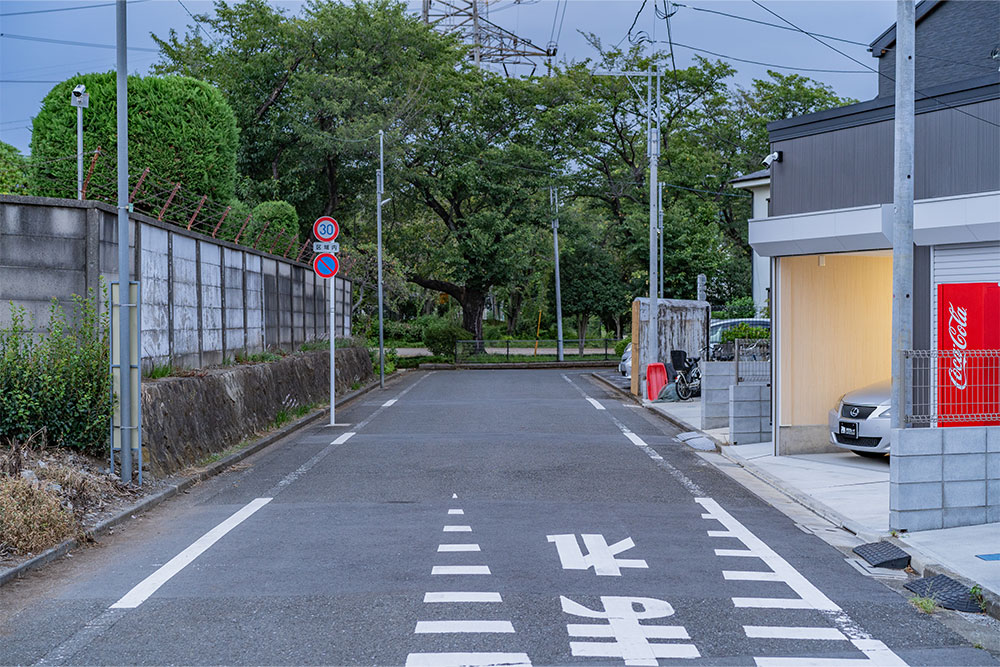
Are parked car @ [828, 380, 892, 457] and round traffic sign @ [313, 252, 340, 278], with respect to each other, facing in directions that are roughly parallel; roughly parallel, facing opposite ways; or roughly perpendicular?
roughly perpendicular

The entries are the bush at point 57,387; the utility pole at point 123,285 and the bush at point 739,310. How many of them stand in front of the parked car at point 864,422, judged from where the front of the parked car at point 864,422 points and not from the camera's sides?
2

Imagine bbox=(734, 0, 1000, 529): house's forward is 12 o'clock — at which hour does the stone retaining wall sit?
The stone retaining wall is roughly at 1 o'clock from the house.

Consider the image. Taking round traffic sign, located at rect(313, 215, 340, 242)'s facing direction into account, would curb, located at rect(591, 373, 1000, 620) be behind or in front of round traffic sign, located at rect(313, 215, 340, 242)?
in front

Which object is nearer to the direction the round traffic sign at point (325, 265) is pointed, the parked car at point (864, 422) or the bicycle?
the parked car

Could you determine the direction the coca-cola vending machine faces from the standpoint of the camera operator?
facing to the left of the viewer

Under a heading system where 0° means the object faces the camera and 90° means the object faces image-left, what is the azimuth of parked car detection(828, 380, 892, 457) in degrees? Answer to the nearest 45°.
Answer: approximately 45°

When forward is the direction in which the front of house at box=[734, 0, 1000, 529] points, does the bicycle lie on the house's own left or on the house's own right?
on the house's own right

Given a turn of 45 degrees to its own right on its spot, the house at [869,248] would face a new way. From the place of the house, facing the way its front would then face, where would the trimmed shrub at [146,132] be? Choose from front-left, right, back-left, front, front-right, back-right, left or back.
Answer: front

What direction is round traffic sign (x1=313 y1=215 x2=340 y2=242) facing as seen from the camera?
toward the camera

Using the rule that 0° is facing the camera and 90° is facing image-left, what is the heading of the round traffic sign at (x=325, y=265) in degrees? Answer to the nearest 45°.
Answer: approximately 0°

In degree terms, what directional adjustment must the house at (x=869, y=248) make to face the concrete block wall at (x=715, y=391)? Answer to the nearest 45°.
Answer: approximately 90° to its right

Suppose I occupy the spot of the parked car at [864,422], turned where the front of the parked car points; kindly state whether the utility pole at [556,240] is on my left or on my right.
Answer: on my right

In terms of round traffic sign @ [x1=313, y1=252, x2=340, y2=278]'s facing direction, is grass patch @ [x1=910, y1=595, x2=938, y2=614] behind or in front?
in front
